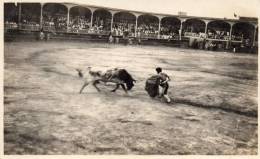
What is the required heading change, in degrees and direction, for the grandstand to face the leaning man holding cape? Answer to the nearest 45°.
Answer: approximately 45° to its left

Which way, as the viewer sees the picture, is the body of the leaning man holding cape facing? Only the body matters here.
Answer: to the viewer's left

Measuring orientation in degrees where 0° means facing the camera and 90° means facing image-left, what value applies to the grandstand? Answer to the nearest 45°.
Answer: approximately 0°

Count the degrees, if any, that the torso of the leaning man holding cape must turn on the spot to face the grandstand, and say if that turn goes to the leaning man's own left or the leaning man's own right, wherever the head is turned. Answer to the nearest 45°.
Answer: approximately 45° to the leaning man's own right

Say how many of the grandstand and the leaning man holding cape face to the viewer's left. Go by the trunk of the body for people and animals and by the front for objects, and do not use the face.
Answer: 1

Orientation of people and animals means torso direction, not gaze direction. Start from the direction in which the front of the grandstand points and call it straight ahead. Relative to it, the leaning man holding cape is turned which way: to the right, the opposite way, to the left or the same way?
to the right
